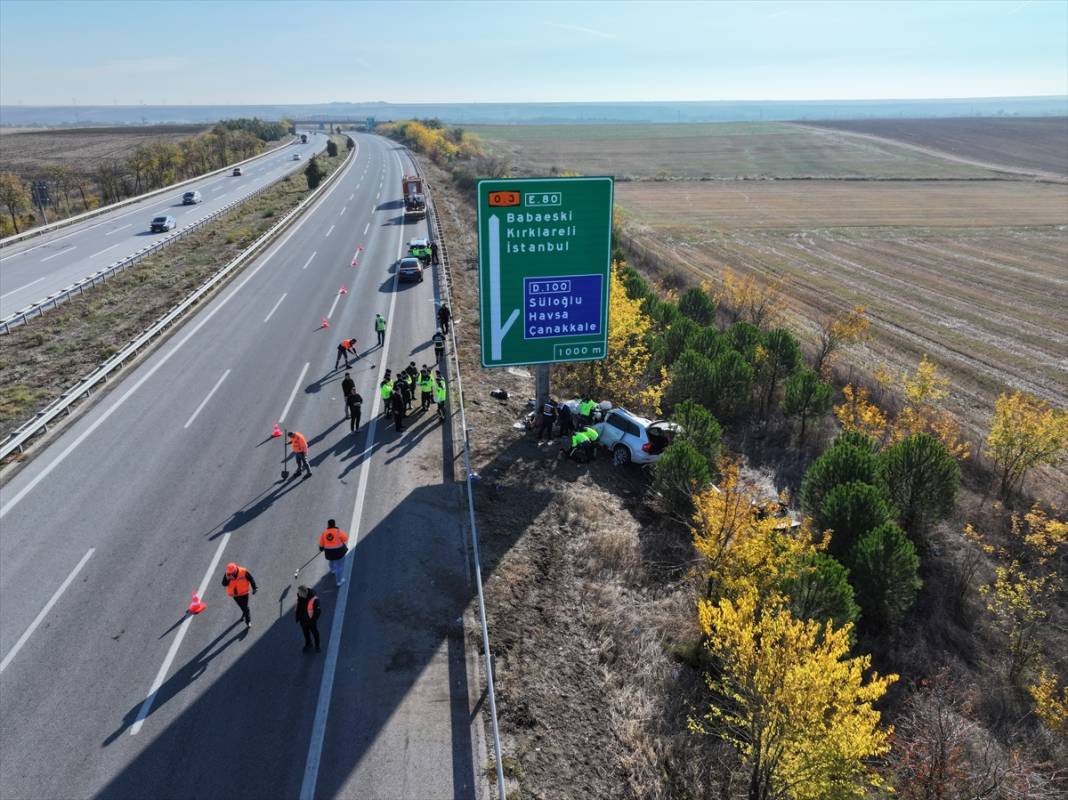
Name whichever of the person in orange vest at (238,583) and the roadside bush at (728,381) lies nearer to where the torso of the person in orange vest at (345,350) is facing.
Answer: the roadside bush

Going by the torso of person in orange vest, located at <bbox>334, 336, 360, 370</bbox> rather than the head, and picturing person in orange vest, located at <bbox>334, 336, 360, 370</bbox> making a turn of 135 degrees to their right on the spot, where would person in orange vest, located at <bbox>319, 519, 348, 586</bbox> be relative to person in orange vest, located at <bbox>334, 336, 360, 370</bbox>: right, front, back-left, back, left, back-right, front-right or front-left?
front-left

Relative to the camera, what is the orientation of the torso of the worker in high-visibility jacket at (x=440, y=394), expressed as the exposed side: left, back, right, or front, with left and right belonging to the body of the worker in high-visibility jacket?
left

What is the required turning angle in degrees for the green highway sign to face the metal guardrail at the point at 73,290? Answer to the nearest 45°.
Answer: approximately 135° to its right

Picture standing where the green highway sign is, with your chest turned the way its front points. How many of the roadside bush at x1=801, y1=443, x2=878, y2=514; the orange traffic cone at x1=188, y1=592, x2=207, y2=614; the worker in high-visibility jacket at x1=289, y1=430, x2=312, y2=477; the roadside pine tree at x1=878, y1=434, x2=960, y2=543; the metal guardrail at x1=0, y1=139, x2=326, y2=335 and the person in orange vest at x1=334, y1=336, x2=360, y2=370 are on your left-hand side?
2

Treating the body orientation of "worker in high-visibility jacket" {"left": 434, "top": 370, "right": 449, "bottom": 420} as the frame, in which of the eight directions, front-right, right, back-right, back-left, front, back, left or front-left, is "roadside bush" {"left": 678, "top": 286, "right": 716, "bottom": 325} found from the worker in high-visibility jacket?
back-right

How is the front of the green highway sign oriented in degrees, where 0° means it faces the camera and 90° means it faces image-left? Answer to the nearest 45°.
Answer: approximately 0°

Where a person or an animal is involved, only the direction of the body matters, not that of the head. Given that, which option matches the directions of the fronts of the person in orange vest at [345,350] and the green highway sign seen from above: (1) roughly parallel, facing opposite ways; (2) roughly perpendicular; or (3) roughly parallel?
roughly perpendicular

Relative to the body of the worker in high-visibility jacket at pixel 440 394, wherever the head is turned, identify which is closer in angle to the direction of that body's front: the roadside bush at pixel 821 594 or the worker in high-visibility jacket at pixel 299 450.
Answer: the worker in high-visibility jacket

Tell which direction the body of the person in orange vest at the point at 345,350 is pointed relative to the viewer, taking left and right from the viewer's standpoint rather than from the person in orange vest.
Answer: facing to the right of the viewer
